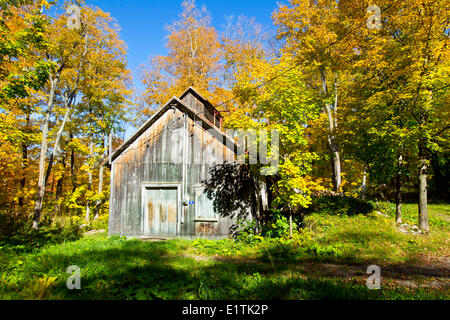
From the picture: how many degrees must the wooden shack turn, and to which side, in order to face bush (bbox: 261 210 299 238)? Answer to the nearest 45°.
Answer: approximately 45° to its left

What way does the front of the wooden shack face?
toward the camera
